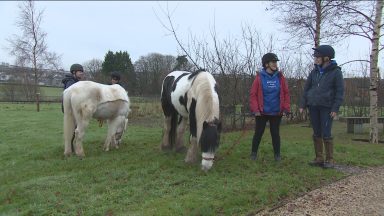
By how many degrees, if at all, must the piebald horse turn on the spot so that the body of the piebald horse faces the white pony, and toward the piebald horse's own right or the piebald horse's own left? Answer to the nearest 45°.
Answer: approximately 180°

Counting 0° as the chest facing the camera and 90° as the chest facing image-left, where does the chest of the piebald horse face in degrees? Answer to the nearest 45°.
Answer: approximately 315°

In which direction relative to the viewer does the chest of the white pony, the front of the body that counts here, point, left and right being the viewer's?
facing away from the viewer and to the right of the viewer

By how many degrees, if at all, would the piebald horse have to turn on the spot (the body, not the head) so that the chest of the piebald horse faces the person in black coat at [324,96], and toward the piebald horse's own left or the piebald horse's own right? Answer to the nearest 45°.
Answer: approximately 45° to the piebald horse's own left

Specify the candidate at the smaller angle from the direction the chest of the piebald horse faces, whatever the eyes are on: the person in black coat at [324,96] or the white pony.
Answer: the person in black coat

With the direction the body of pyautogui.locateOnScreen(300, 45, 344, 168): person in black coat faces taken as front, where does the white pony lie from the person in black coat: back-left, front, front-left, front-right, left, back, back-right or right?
front-right

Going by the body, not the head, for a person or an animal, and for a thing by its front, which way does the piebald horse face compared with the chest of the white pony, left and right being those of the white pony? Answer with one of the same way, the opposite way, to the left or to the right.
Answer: to the right

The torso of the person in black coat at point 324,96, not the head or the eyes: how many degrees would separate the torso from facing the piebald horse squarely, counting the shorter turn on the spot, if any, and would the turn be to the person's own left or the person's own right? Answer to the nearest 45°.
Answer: approximately 45° to the person's own right

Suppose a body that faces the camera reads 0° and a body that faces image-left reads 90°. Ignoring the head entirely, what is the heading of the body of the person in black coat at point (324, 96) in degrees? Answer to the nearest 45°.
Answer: approximately 45°
